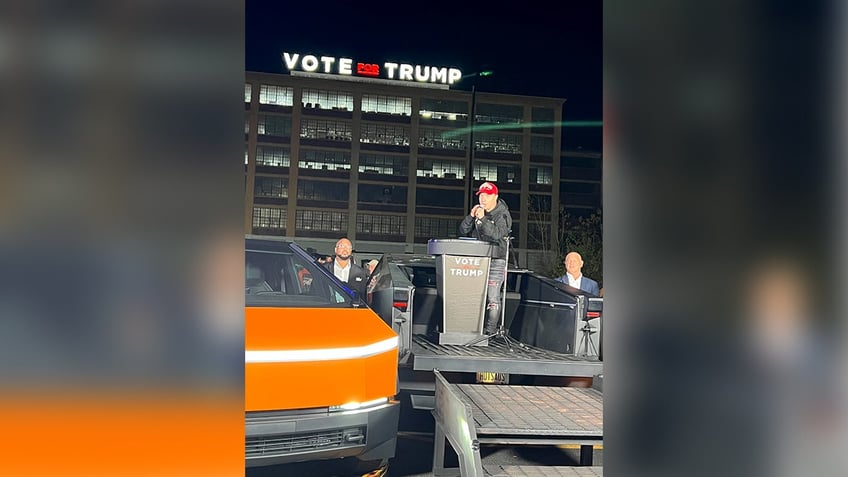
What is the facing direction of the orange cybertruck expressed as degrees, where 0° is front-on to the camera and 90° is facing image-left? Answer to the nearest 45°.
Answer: approximately 0°

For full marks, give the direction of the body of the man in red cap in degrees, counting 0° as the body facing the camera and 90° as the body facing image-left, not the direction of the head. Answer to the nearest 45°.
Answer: approximately 45°

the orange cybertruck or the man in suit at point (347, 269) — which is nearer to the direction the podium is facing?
the orange cybertruck

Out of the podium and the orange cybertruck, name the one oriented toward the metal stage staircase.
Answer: the podium

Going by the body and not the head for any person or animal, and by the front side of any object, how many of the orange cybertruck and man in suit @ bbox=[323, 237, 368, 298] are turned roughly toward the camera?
2

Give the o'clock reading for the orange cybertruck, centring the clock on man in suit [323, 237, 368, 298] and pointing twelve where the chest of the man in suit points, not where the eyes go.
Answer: The orange cybertruck is roughly at 12 o'clock from the man in suit.

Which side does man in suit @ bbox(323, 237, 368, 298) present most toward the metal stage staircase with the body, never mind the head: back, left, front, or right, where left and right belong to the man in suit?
front

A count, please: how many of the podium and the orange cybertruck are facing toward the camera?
2

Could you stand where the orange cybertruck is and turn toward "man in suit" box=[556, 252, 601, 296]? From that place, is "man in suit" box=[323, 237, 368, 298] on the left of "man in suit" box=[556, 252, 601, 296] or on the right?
left

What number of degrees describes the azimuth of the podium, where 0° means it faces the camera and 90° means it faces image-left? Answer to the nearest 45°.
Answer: approximately 0°
